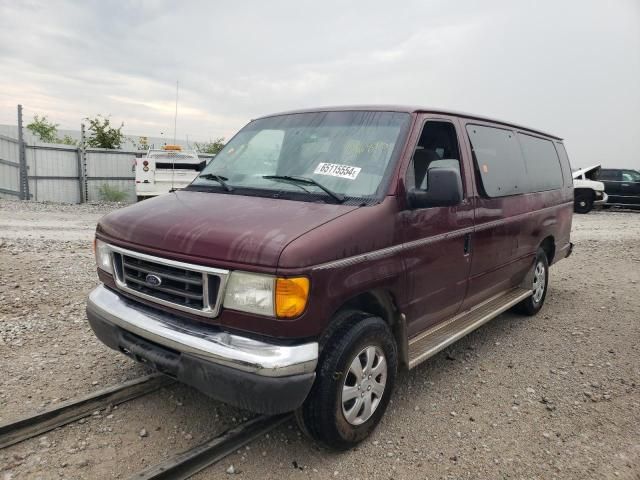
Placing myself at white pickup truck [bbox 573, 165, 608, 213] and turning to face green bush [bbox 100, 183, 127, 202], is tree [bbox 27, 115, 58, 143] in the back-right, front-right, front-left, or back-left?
front-right

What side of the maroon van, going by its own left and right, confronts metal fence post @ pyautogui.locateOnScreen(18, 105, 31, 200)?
right

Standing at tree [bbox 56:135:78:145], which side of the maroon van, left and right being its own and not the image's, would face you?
right

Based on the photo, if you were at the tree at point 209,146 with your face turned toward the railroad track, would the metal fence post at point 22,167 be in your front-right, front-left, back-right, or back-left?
front-right

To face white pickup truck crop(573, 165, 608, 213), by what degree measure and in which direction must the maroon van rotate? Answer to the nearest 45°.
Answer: approximately 180°

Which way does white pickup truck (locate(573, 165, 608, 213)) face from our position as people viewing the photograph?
facing the viewer and to the right of the viewer

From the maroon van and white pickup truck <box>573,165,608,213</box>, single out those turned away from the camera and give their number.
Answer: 0

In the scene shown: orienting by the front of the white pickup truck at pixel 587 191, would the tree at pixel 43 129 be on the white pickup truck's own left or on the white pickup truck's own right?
on the white pickup truck's own right

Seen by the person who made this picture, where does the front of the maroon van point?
facing the viewer and to the left of the viewer

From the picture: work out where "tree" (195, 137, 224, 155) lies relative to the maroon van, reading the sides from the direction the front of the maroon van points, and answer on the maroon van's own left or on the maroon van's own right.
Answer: on the maroon van's own right

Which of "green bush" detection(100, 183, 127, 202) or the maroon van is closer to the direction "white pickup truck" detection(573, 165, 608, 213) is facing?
the maroon van

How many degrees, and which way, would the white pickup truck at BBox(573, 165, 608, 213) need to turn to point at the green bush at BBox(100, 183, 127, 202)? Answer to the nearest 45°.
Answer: approximately 90° to its right

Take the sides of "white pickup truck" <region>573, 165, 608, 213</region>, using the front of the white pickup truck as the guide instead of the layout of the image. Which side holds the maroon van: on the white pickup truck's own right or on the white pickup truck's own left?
on the white pickup truck's own right
